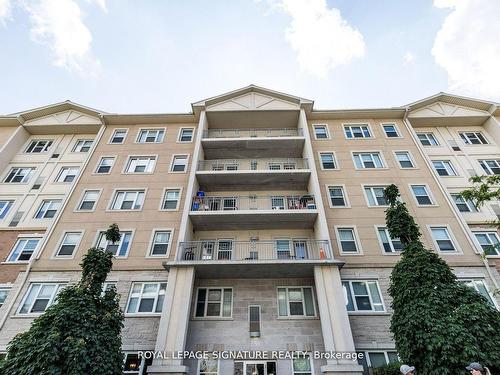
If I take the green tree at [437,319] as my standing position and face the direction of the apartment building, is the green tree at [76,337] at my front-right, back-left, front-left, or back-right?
front-left

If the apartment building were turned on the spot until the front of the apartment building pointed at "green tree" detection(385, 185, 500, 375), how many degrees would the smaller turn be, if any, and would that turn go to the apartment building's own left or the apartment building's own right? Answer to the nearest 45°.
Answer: approximately 45° to the apartment building's own left

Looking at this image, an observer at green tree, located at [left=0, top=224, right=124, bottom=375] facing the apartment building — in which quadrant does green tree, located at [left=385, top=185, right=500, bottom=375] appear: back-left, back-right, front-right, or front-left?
front-right

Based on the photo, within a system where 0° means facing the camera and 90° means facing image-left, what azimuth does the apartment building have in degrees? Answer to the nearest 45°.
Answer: approximately 0°

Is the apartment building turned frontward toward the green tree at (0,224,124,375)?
no
